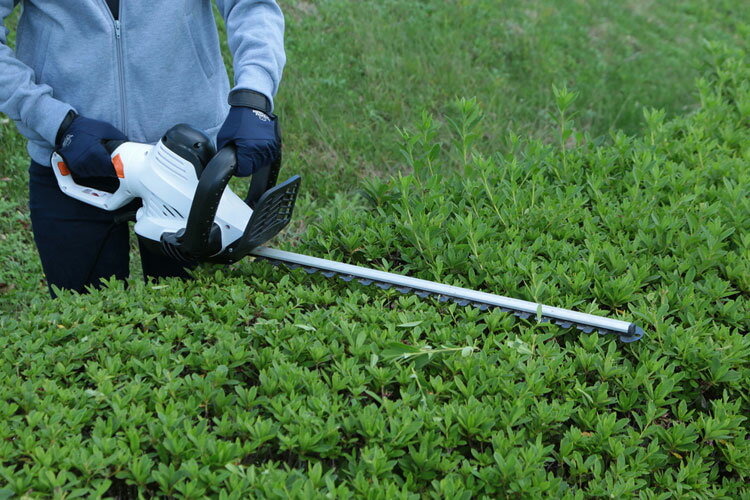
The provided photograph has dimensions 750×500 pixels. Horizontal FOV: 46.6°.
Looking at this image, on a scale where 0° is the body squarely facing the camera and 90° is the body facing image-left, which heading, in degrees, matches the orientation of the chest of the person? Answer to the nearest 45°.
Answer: approximately 0°
